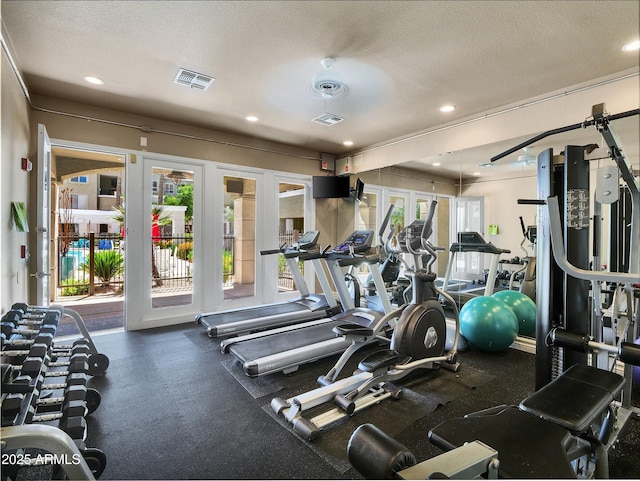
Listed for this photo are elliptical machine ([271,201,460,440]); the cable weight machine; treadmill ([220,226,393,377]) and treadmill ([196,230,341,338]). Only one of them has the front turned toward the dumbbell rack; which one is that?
the cable weight machine

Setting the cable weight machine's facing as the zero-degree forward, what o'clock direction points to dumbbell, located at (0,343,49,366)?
The dumbbell is roughly at 12 o'clock from the cable weight machine.

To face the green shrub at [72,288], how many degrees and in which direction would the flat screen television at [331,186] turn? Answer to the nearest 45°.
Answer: approximately 90° to its right

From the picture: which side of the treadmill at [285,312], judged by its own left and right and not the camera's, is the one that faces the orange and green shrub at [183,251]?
left

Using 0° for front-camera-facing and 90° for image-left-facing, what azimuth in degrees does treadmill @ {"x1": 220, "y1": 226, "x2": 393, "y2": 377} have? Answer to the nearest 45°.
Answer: approximately 225°

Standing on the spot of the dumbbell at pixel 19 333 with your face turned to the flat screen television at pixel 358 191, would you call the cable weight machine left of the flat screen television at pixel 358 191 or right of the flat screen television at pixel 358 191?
right

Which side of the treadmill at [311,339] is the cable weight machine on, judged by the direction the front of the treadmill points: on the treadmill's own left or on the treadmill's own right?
on the treadmill's own right

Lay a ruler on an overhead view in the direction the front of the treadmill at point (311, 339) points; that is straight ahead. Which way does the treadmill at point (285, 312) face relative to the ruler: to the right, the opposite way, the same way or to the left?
the same way

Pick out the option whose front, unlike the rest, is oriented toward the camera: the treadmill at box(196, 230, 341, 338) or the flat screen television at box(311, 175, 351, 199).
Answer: the flat screen television

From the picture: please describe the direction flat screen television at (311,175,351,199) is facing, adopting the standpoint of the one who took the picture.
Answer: facing the viewer

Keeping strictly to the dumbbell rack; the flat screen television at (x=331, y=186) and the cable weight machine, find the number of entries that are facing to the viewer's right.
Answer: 1

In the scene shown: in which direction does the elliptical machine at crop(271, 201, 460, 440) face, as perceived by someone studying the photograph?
facing away from the viewer and to the right of the viewer

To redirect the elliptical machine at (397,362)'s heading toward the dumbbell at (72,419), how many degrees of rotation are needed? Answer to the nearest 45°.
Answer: approximately 180°

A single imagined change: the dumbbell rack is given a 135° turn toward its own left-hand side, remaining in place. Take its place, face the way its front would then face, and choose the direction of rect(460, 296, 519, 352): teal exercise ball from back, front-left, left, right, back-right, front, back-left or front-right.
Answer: back-right

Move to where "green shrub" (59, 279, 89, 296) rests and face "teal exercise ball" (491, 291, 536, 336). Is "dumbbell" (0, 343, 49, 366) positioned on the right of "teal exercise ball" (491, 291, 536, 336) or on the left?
right

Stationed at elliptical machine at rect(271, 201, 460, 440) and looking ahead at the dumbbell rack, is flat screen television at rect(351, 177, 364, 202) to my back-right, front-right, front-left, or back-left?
back-right

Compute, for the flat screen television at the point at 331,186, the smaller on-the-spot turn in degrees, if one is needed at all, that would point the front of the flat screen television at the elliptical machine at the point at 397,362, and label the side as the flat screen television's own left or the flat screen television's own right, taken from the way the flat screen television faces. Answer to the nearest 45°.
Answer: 0° — it already faces it

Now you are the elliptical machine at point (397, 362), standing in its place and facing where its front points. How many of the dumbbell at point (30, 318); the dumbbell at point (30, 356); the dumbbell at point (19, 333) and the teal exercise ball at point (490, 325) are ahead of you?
1
